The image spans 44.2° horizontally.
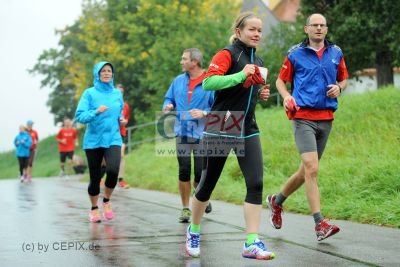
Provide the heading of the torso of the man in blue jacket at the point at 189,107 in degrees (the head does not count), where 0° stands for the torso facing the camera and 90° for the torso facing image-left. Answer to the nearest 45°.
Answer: approximately 0°

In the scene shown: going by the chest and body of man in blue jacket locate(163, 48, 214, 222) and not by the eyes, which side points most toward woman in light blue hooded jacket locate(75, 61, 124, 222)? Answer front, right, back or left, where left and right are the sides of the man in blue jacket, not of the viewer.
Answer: right

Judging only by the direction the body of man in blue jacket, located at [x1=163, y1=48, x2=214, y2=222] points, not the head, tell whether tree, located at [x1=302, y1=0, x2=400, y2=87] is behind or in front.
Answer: behind
